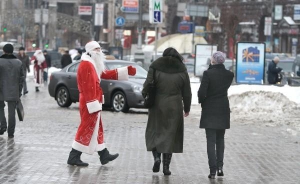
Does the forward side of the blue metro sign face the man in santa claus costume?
yes

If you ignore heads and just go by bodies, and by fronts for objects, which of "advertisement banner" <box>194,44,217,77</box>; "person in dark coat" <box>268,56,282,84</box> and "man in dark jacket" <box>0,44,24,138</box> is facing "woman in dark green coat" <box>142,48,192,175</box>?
the advertisement banner

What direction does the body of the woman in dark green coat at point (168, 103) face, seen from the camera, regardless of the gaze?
away from the camera

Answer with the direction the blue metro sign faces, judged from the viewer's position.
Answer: facing the viewer

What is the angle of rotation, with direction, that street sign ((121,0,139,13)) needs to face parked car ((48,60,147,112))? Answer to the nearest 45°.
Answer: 0° — it already faces it

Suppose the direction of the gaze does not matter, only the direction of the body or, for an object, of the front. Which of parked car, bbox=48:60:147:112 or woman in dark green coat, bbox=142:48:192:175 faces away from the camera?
the woman in dark green coat

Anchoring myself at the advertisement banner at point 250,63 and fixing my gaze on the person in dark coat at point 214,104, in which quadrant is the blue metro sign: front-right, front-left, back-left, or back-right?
back-right

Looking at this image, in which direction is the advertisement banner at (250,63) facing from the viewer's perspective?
toward the camera

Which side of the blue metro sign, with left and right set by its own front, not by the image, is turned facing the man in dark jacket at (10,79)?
front
